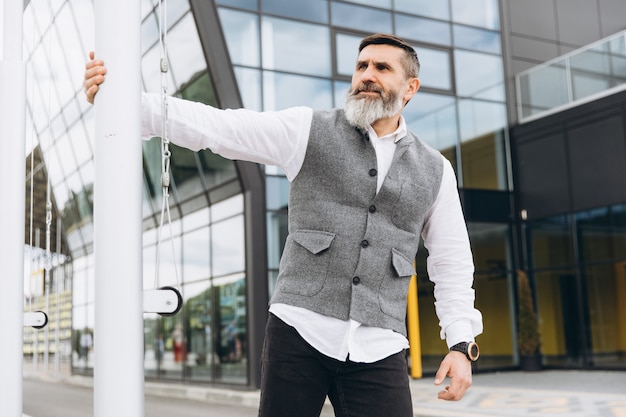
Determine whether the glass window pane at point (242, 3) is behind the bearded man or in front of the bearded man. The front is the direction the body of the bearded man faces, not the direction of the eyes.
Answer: behind

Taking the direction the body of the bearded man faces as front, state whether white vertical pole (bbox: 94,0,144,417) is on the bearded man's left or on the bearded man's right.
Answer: on the bearded man's right

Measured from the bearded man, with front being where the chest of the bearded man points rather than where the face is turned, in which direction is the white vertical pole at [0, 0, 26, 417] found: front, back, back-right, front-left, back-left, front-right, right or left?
back-right

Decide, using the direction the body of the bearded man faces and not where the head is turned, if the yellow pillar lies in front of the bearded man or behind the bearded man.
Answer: behind

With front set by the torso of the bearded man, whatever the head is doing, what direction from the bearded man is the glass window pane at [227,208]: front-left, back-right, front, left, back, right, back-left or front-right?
back

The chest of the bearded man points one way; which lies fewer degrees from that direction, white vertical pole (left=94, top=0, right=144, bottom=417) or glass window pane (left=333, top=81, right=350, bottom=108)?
the white vertical pole

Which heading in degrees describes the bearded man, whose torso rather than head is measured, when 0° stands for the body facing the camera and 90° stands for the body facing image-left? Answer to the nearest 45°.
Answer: approximately 0°

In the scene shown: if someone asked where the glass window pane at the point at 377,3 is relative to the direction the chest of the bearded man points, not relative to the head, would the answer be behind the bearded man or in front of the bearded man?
behind

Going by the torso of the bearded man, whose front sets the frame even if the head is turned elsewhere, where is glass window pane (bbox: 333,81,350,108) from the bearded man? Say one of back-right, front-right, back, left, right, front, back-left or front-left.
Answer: back
